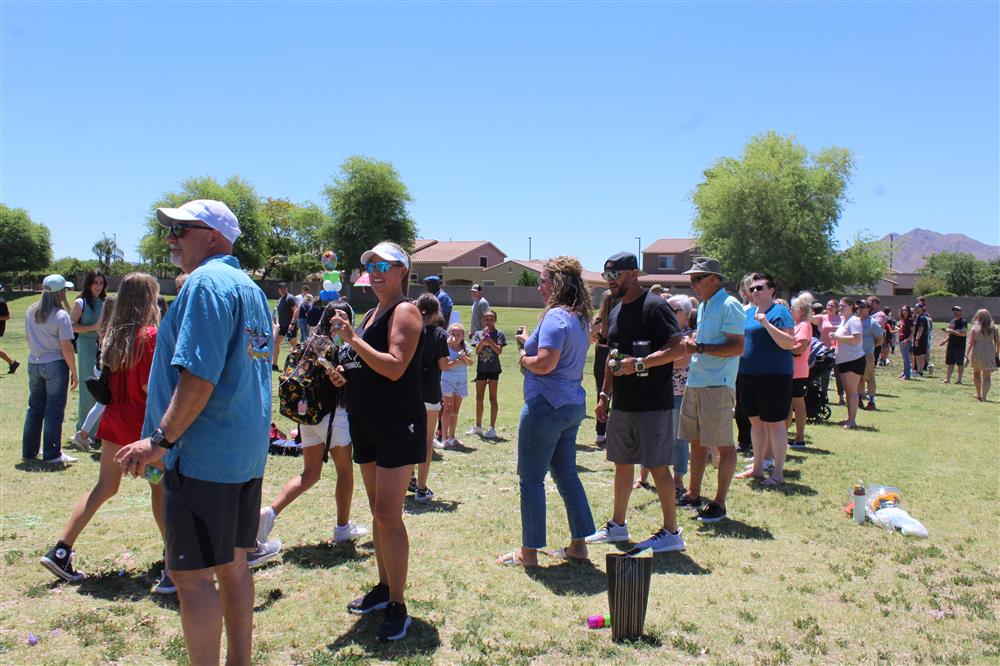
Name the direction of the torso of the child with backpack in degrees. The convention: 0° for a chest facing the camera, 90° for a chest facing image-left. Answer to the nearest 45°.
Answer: approximately 225°

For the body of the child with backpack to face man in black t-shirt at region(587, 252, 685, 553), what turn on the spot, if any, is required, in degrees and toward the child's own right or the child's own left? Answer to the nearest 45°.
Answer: approximately 45° to the child's own right

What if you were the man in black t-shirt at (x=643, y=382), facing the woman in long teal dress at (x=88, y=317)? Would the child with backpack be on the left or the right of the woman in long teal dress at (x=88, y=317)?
left

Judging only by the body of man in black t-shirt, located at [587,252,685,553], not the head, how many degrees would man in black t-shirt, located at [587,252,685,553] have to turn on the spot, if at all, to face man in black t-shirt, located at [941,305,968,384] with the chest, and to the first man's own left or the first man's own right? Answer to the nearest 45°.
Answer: approximately 180°

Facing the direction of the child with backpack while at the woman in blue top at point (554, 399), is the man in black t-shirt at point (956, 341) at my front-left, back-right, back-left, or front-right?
back-right

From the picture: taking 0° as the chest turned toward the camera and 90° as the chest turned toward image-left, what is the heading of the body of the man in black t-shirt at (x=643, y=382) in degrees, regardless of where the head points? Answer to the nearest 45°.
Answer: approximately 45°

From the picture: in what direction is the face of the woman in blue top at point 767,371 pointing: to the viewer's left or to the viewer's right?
to the viewer's left

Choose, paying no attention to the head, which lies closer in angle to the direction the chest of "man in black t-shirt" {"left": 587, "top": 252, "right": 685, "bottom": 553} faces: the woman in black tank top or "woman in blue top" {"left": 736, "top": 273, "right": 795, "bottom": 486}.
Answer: the woman in black tank top
